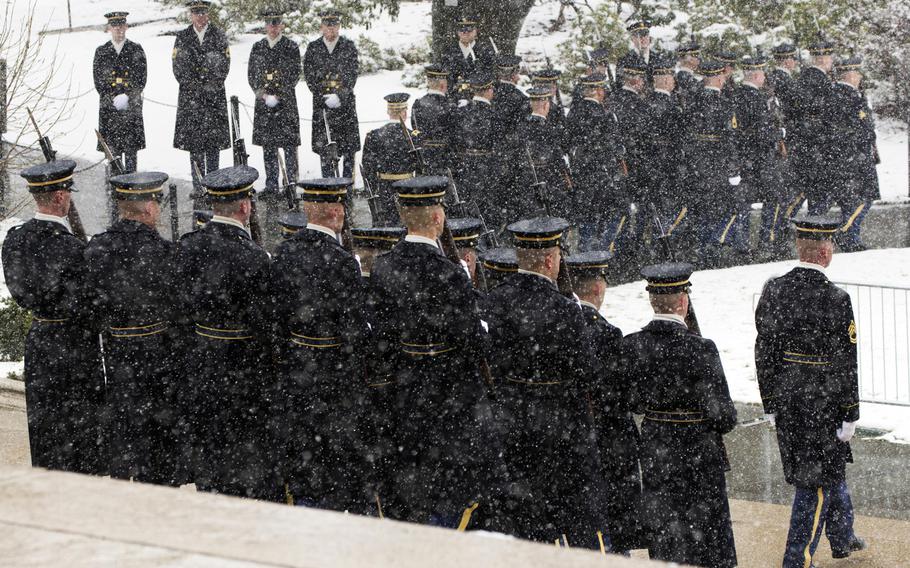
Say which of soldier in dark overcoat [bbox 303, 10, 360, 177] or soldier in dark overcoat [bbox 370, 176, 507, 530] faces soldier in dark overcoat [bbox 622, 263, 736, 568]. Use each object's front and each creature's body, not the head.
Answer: soldier in dark overcoat [bbox 303, 10, 360, 177]

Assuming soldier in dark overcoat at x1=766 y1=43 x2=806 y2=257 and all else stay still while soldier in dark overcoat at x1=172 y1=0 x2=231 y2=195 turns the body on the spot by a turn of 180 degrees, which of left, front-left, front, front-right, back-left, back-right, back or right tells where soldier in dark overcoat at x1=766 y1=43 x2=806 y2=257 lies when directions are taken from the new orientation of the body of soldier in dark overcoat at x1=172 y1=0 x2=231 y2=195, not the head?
right

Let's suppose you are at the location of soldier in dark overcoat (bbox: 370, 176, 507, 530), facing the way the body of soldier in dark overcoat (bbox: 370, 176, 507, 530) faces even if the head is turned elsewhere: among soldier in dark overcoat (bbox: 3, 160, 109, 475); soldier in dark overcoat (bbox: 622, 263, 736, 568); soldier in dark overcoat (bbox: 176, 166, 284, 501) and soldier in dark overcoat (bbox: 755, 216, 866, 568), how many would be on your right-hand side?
2

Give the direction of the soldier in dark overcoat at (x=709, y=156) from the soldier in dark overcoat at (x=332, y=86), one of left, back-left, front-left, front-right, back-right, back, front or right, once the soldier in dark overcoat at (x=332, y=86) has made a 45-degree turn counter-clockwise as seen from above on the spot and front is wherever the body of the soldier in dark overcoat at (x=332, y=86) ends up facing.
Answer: front-left

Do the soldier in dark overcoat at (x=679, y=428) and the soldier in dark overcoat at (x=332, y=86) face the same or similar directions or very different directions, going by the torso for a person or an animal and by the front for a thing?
very different directions

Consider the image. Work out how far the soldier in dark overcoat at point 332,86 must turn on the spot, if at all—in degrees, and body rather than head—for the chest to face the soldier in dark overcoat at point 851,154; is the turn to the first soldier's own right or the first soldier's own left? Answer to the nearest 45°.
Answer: approximately 90° to the first soldier's own left

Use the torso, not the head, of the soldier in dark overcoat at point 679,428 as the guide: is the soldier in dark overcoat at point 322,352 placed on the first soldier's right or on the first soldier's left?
on the first soldier's left

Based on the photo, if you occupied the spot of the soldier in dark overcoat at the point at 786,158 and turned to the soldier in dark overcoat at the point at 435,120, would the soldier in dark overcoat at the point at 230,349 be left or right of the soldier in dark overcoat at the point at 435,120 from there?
left

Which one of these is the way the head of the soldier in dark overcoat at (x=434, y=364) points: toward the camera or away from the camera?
away from the camera

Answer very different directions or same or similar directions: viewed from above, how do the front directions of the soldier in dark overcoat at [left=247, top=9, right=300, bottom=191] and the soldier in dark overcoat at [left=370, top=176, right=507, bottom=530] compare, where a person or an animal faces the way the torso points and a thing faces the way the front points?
very different directions

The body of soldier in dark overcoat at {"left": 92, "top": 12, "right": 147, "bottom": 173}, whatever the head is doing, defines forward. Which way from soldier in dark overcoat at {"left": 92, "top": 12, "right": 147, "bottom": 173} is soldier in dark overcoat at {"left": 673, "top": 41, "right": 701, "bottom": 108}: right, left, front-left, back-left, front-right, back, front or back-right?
left

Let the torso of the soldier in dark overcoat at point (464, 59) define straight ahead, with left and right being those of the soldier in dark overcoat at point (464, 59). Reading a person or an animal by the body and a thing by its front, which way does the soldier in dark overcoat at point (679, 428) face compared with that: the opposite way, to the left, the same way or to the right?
the opposite way

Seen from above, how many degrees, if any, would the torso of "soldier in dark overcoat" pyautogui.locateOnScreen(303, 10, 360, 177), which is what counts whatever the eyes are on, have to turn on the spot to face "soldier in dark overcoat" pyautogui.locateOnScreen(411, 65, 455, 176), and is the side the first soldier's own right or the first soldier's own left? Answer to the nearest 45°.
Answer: approximately 45° to the first soldier's own left

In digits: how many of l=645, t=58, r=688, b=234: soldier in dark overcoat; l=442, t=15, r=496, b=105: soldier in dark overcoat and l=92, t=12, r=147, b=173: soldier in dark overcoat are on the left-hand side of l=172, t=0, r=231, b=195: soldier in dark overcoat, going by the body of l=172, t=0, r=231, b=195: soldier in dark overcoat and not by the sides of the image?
2

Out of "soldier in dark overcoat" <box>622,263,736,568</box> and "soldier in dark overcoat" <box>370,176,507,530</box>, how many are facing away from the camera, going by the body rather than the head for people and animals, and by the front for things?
2
